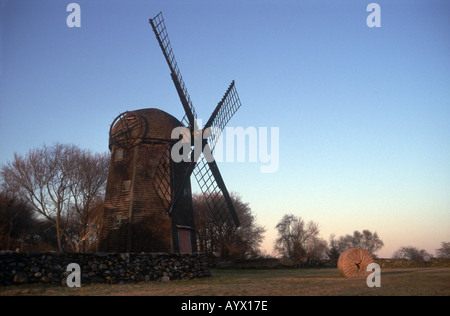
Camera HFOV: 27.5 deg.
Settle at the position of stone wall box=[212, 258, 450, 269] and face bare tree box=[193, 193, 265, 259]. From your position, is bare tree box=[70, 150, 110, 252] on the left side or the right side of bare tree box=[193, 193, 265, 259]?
left

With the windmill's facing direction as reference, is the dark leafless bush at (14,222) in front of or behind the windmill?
behind

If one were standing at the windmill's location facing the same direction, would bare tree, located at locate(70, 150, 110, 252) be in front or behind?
behind

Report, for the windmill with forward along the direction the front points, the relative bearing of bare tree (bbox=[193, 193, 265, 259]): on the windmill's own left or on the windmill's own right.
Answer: on the windmill's own left

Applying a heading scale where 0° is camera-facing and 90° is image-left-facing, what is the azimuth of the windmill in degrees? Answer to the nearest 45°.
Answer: approximately 315°
